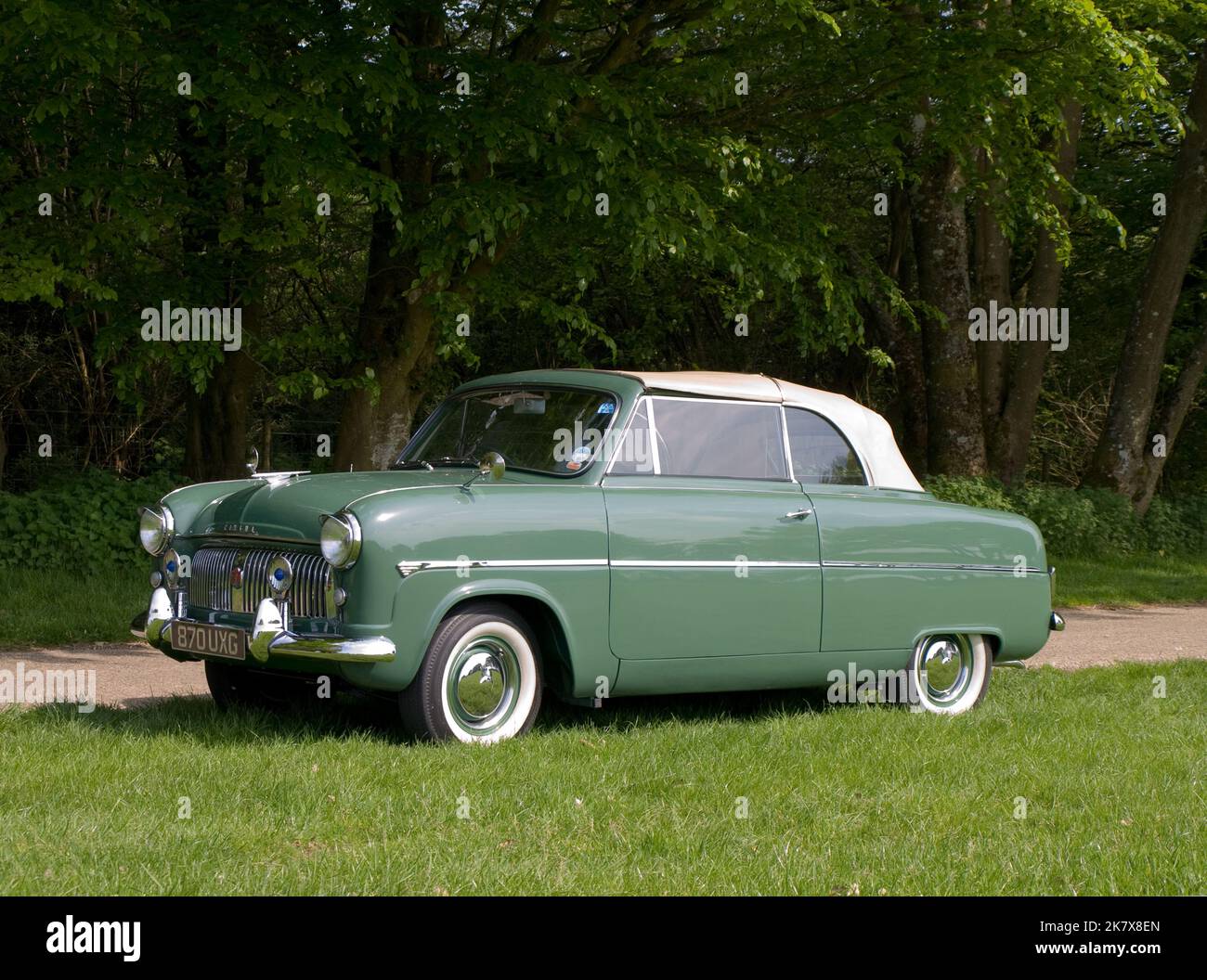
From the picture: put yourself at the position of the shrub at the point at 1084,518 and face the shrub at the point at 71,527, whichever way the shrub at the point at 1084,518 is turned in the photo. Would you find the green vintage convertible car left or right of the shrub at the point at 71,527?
left

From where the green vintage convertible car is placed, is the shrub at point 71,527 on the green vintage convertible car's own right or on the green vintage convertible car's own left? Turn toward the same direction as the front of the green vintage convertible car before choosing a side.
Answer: on the green vintage convertible car's own right

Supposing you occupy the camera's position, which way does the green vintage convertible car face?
facing the viewer and to the left of the viewer

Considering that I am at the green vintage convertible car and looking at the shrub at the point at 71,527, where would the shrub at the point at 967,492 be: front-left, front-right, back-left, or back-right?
front-right

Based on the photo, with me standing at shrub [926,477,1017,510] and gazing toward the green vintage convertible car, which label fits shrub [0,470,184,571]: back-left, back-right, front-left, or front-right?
front-right

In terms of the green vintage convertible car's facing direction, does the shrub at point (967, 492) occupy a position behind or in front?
behind
